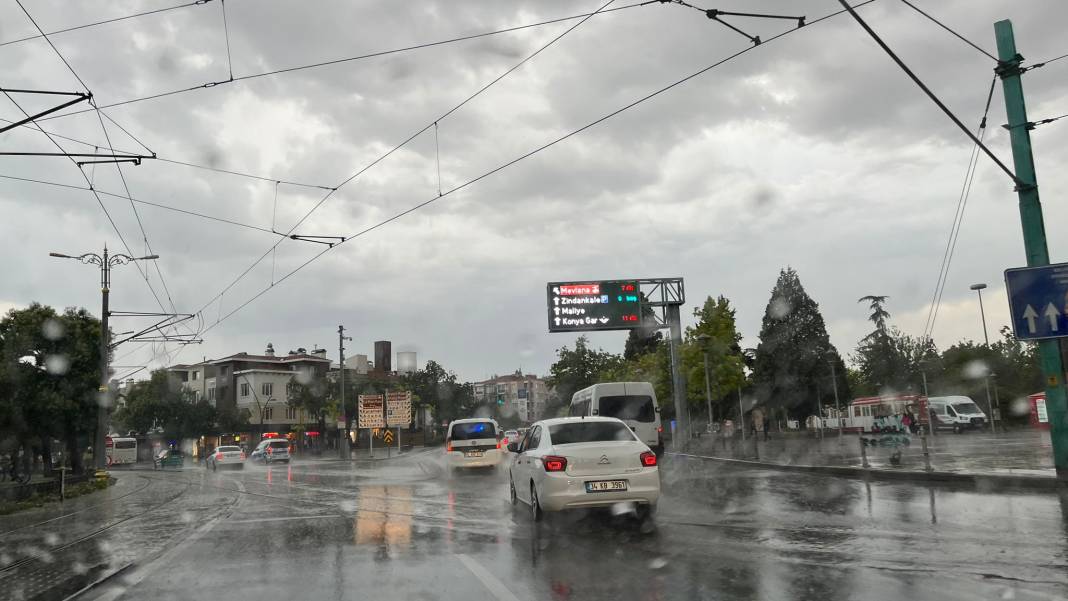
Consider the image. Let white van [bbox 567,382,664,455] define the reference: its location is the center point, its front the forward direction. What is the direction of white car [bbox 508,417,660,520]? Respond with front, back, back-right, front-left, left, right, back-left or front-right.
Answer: back-left

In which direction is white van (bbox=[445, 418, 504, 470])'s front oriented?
away from the camera

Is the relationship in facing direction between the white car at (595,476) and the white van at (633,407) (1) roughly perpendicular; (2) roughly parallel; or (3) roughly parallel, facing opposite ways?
roughly parallel

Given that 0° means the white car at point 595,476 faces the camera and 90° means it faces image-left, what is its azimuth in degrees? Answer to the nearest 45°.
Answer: approximately 135°

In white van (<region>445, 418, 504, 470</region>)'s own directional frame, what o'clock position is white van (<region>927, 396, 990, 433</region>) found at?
white van (<region>927, 396, 990, 433</region>) is roughly at 2 o'clock from white van (<region>445, 418, 504, 470</region>).

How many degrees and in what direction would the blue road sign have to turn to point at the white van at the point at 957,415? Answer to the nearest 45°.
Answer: approximately 180°

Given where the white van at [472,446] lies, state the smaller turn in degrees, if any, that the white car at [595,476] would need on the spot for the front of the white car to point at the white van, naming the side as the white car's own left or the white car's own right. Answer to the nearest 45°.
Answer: approximately 45° to the white car's own right

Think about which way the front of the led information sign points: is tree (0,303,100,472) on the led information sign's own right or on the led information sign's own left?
on the led information sign's own right

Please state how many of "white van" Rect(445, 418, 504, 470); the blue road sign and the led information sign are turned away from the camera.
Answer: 1

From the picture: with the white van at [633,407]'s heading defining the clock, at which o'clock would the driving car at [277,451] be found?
The driving car is roughly at 12 o'clock from the white van.

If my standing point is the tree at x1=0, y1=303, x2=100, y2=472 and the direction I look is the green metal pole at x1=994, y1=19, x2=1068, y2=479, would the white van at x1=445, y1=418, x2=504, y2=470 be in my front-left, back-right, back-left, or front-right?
front-left

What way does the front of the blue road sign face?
toward the camera

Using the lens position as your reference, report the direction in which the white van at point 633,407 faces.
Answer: facing away from the viewer and to the left of the viewer

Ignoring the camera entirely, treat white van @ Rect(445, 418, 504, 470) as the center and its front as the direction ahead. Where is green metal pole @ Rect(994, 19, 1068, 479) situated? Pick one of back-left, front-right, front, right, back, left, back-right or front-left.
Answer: back-right

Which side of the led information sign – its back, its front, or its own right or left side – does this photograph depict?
front

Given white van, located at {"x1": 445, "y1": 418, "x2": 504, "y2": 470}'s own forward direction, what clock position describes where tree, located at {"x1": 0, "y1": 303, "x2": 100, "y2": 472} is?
The tree is roughly at 9 o'clock from the white van.
